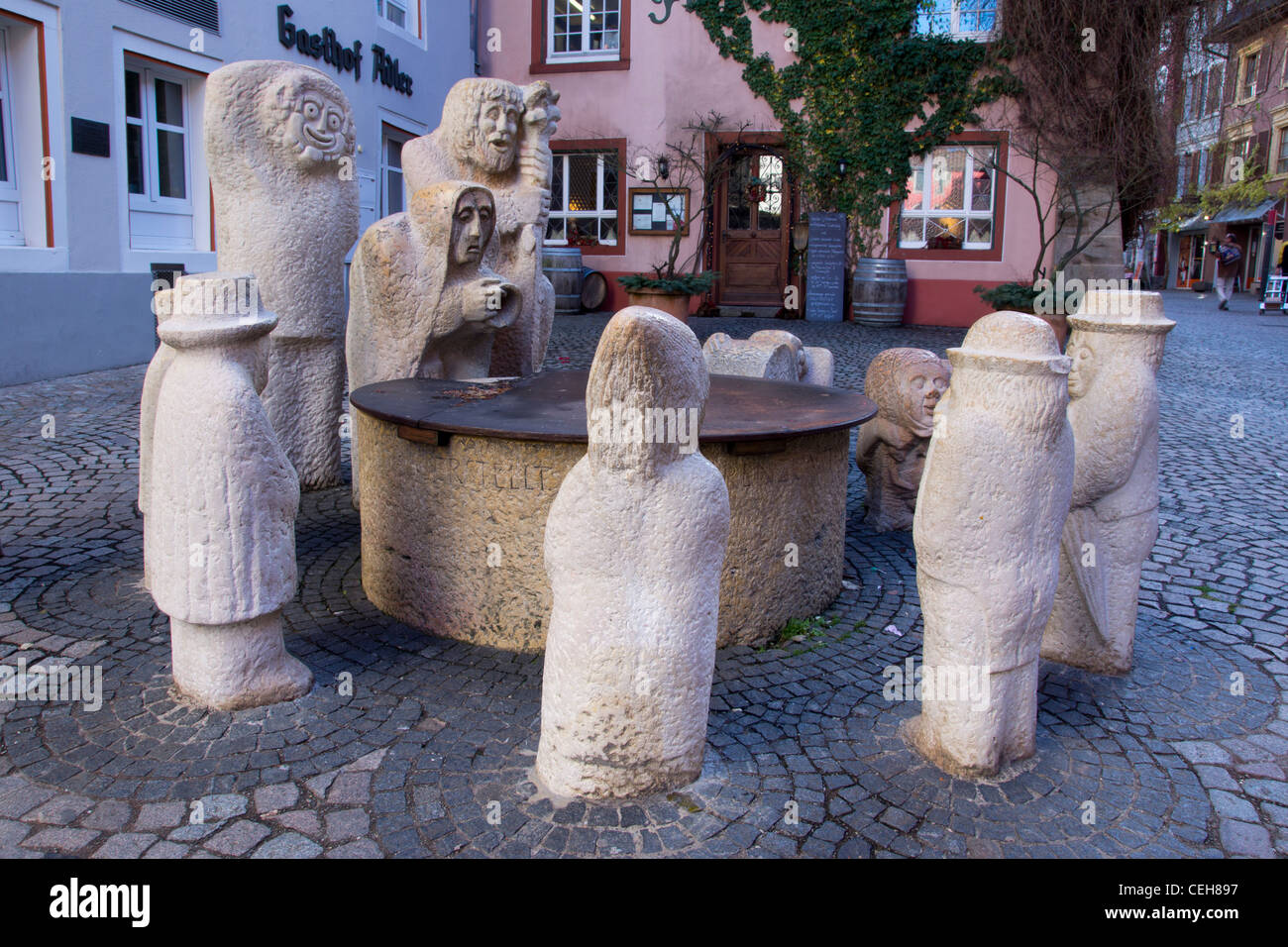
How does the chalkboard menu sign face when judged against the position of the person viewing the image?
facing the viewer

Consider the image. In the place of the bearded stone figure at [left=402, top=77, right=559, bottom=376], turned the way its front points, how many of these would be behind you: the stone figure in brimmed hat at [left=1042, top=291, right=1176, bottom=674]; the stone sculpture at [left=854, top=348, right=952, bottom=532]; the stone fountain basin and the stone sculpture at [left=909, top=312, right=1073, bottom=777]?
0

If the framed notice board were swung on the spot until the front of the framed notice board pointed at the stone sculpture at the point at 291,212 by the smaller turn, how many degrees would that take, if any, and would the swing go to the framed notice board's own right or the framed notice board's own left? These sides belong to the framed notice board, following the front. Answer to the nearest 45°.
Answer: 0° — it already faces it

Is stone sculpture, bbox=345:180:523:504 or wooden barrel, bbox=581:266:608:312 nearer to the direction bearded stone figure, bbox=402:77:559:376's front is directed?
the stone sculpture

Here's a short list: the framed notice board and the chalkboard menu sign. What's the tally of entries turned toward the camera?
2

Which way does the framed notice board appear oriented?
toward the camera

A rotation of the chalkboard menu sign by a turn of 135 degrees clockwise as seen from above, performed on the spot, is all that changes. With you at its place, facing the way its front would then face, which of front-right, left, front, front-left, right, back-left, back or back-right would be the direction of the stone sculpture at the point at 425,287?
back-left

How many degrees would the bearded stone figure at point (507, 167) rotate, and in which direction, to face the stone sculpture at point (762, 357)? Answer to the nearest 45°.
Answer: approximately 45° to its left

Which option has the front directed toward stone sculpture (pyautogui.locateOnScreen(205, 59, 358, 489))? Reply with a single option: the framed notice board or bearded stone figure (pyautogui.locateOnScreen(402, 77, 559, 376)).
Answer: the framed notice board

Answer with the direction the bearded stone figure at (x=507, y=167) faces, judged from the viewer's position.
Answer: facing the viewer and to the right of the viewer

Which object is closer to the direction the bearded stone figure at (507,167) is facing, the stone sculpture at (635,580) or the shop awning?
the stone sculpture

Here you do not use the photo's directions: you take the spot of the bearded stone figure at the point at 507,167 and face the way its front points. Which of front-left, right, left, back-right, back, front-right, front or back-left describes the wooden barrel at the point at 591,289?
back-left

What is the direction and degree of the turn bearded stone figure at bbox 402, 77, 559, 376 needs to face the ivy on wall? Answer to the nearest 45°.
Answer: approximately 90° to its left

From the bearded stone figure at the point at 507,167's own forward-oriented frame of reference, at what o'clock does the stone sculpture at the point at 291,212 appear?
The stone sculpture is roughly at 4 o'clock from the bearded stone figure.

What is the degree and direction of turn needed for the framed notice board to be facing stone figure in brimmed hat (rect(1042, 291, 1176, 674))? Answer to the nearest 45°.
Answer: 0° — it already faces it

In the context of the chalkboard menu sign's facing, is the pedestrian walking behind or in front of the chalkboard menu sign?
behind

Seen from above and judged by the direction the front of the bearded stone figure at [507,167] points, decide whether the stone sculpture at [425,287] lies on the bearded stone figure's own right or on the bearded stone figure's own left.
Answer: on the bearded stone figure's own right

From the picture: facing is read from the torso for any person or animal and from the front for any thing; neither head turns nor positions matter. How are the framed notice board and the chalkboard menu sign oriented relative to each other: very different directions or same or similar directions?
same or similar directions

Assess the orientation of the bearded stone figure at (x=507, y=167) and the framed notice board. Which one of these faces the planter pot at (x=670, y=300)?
the framed notice board

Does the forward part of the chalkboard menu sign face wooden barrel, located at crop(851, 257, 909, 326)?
no

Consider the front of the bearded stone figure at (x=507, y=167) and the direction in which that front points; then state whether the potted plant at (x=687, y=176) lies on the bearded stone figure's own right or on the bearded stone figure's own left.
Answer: on the bearded stone figure's own left

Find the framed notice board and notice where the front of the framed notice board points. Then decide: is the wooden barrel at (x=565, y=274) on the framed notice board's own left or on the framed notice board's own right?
on the framed notice board's own right
